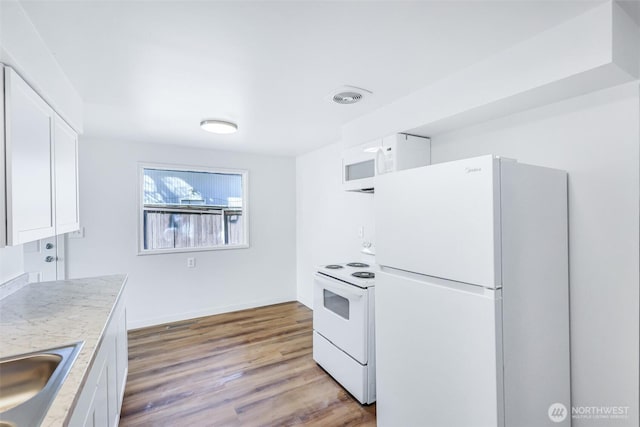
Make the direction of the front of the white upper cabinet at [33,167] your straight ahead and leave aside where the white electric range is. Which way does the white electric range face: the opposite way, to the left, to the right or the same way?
the opposite way

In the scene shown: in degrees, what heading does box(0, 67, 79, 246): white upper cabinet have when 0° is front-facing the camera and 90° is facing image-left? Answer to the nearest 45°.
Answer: approximately 270°

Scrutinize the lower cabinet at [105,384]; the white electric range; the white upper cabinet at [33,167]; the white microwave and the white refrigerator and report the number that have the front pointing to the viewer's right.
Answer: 2

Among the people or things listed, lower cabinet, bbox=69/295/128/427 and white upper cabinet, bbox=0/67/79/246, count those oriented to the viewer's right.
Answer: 2

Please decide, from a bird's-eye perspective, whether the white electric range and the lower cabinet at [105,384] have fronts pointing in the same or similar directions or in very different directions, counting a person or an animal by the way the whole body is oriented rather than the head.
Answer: very different directions

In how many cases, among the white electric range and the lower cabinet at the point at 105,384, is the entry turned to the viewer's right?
1

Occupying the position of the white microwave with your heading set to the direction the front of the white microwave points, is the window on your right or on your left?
on your right

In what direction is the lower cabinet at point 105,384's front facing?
to the viewer's right

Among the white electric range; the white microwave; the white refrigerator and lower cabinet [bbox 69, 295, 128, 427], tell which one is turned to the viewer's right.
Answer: the lower cabinet

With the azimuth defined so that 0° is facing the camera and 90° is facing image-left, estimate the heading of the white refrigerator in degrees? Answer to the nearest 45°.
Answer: approximately 45°
